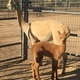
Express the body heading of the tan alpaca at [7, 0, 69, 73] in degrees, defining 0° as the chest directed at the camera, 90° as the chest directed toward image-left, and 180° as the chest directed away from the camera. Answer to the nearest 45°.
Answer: approximately 90°

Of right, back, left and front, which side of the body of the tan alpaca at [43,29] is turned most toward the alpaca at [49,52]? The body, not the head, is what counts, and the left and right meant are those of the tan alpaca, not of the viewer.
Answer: left

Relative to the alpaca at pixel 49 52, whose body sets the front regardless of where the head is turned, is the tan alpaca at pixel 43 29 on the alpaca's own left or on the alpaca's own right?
on the alpaca's own left

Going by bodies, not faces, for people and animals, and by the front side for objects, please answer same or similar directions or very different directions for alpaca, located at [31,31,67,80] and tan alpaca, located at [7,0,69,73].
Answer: very different directions
